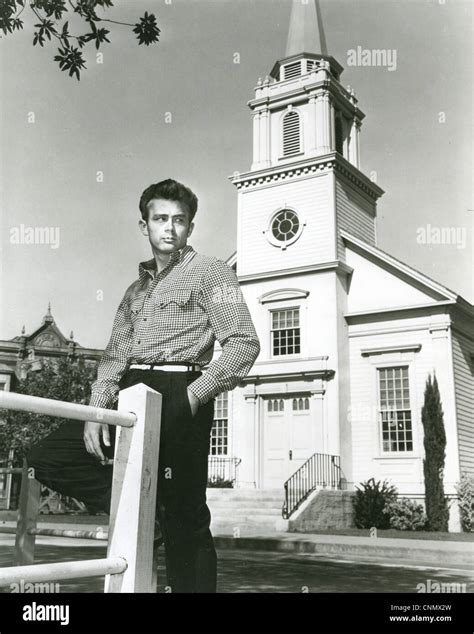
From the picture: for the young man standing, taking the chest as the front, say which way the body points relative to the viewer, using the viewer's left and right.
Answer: facing the viewer and to the left of the viewer

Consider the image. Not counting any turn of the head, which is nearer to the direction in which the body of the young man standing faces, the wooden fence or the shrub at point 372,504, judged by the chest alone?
the wooden fence

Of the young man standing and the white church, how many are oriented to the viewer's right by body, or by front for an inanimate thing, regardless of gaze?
0

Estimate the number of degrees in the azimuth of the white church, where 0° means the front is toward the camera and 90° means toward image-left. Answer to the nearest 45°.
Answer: approximately 45°

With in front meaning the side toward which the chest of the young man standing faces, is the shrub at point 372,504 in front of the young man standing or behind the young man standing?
behind
